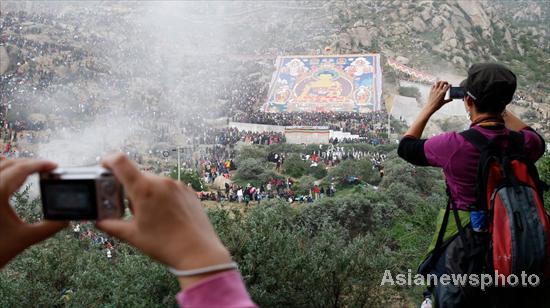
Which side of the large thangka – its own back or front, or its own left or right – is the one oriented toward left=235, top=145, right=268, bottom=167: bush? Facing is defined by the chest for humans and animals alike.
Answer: front

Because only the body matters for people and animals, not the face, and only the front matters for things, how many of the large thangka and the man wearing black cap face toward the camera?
1

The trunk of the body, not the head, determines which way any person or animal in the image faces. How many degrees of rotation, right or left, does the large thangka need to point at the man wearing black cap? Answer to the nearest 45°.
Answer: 0° — it already faces them

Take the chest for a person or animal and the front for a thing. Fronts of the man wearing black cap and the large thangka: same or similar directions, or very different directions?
very different directions

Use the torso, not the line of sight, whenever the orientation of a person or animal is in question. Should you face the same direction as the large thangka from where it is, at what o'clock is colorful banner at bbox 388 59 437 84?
The colorful banner is roughly at 8 o'clock from the large thangka.

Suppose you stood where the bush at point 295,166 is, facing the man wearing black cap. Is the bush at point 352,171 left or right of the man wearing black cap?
left

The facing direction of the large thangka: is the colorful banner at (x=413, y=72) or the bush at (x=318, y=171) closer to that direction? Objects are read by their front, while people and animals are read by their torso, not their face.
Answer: the bush

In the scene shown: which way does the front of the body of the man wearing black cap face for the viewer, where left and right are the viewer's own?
facing away from the viewer and to the left of the viewer

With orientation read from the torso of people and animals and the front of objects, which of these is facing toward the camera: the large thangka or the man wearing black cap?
the large thangka

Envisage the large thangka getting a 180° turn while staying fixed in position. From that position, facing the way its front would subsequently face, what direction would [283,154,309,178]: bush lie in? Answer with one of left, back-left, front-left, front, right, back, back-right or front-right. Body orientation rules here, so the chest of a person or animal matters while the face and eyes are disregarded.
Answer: back

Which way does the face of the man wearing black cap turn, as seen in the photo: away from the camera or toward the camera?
away from the camera

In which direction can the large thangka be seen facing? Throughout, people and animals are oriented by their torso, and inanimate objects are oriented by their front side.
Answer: toward the camera

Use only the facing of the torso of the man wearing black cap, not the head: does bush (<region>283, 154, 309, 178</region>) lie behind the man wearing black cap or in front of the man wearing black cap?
in front

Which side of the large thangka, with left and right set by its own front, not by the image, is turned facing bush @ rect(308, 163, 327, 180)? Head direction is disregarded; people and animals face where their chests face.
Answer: front

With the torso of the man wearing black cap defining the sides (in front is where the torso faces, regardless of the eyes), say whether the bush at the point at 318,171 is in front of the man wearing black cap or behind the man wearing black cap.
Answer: in front
